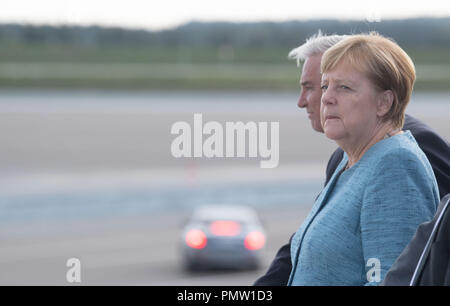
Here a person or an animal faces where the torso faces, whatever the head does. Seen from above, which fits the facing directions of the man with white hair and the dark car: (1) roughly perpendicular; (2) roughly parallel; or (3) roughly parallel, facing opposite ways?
roughly perpendicular

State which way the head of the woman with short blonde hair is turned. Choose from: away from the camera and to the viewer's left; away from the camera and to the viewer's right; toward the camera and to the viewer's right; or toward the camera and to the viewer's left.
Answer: toward the camera and to the viewer's left

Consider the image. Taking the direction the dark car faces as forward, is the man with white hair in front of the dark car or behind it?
behind

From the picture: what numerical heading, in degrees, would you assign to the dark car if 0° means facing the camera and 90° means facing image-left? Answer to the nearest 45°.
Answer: approximately 180°

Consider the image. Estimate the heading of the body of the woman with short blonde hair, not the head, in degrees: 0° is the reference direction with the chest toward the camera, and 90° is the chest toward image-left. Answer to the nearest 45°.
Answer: approximately 45°

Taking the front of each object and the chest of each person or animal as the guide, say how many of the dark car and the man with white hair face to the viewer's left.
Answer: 1

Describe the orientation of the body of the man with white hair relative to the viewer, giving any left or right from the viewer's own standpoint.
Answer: facing to the left of the viewer

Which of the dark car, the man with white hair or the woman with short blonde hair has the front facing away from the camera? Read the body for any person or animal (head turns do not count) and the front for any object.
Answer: the dark car

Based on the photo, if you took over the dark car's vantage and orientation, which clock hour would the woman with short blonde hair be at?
The woman with short blonde hair is roughly at 6 o'clock from the dark car.

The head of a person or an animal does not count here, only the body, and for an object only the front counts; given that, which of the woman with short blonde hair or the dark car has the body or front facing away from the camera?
the dark car

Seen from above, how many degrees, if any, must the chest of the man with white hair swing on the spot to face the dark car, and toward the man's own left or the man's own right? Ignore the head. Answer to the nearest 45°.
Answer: approximately 90° to the man's own right

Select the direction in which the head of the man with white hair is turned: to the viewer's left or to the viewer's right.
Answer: to the viewer's left
